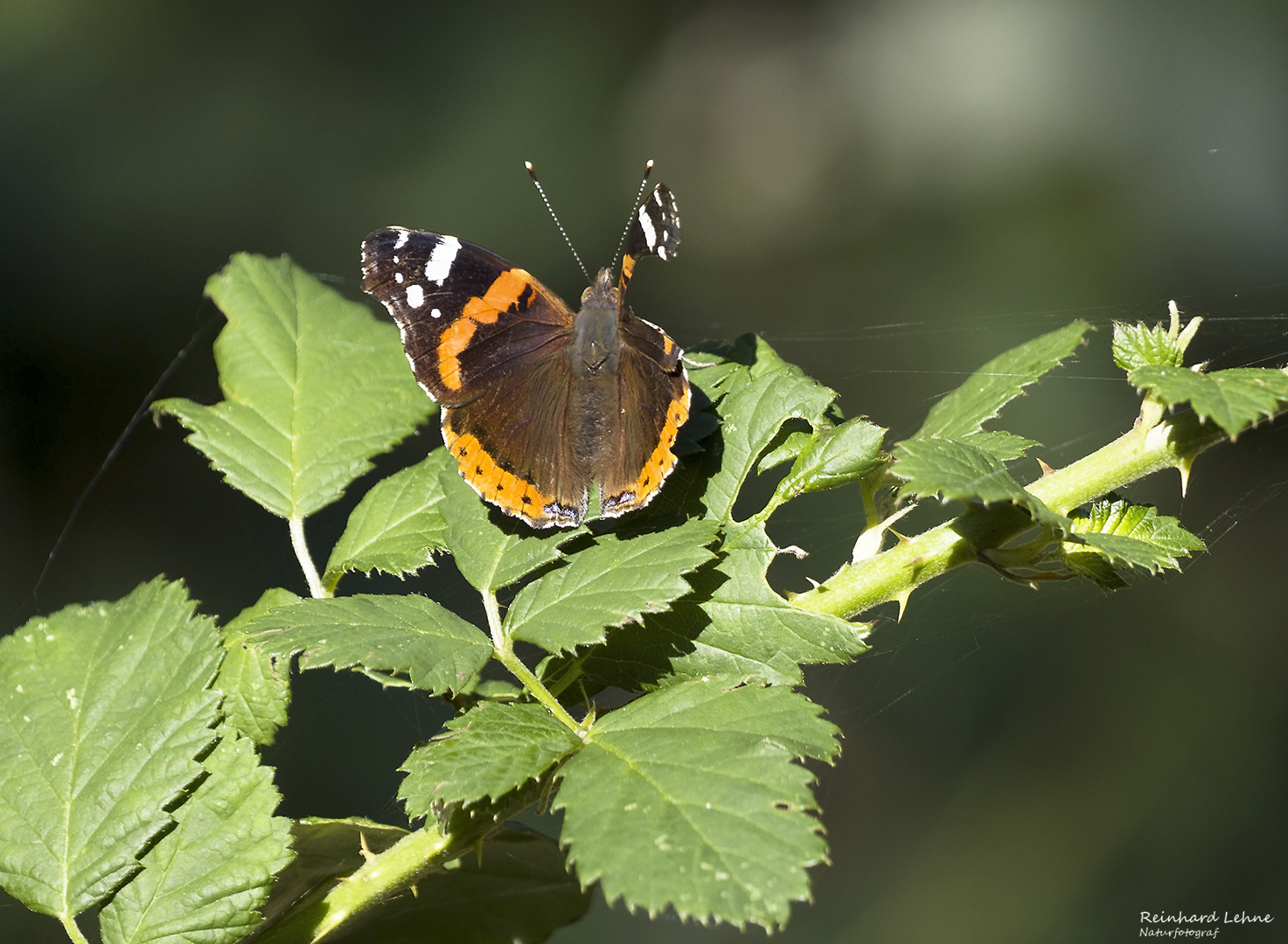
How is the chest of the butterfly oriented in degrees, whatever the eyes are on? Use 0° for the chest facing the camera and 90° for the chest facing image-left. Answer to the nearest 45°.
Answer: approximately 180°
